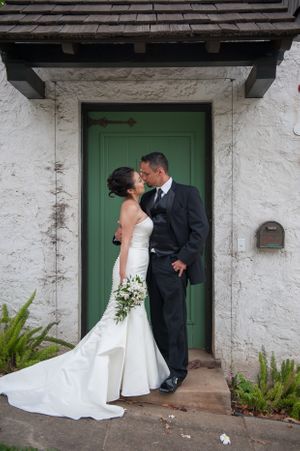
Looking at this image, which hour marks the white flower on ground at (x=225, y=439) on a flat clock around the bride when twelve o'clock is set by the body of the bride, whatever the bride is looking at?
The white flower on ground is roughly at 1 o'clock from the bride.

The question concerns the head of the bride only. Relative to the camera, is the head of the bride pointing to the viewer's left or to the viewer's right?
to the viewer's right

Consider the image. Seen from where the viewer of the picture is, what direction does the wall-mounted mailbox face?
facing the viewer

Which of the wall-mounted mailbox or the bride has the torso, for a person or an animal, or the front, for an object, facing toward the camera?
the wall-mounted mailbox

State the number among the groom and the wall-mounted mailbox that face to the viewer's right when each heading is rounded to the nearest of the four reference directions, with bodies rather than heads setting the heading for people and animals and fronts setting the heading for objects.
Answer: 0

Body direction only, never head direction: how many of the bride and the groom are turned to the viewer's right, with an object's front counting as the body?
1

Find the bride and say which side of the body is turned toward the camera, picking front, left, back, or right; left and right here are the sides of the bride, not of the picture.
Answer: right

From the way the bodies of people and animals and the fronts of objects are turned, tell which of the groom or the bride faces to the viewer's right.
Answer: the bride

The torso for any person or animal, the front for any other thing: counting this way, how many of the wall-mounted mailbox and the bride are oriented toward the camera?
1

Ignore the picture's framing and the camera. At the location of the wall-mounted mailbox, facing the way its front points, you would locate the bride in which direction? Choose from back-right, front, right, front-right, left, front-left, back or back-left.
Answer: front-right
